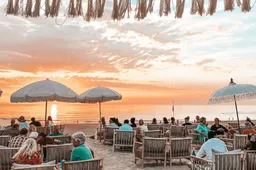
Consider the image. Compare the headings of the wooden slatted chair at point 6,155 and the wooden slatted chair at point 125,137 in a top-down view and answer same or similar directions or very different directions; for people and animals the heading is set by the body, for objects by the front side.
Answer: same or similar directions

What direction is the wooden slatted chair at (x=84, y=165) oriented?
away from the camera

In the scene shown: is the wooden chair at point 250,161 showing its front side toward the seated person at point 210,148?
no

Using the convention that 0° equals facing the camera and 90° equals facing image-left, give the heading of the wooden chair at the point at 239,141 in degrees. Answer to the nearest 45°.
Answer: approximately 180°

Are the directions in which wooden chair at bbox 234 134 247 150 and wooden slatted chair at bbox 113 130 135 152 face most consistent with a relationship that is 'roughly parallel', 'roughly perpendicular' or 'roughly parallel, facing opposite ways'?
roughly parallel

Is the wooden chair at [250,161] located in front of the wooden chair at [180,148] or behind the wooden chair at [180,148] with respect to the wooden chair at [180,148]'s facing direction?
behind

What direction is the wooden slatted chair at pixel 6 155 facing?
away from the camera

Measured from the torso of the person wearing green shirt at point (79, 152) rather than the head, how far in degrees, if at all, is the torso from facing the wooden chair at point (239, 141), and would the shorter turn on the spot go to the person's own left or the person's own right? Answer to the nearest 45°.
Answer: approximately 90° to the person's own right

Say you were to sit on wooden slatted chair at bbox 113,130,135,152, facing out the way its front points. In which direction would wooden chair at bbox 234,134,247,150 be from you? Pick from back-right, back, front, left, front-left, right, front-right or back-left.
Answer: back-right

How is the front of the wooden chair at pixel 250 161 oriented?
away from the camera

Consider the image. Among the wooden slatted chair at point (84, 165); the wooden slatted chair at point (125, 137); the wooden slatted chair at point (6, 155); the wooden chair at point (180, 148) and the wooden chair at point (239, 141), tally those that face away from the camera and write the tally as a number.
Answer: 5

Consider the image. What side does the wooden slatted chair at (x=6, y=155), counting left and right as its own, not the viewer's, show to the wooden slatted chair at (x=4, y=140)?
front

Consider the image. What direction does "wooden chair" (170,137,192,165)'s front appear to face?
away from the camera

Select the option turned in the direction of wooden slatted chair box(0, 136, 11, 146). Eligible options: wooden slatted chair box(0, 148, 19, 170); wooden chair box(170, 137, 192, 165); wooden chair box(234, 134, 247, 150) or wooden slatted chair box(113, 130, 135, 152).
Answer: wooden slatted chair box(0, 148, 19, 170)

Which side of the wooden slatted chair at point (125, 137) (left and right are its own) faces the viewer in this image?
back

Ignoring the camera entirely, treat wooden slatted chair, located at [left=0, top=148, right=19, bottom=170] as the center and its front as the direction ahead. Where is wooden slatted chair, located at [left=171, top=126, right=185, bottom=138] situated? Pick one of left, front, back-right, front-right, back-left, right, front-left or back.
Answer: front-right
